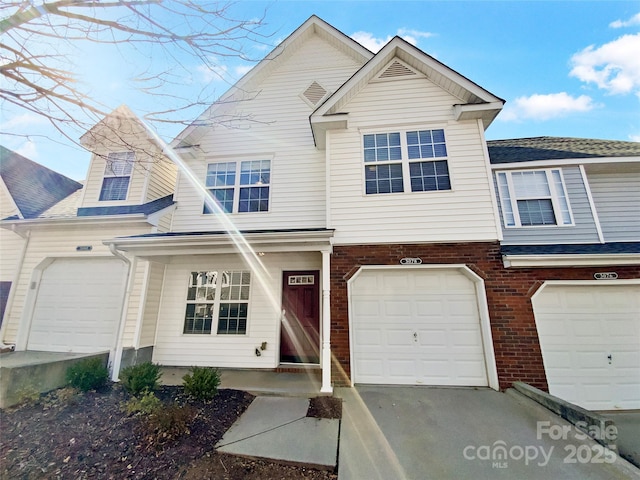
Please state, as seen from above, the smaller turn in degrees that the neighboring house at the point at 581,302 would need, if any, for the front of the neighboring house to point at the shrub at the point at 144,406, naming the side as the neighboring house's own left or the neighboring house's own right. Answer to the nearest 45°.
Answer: approximately 45° to the neighboring house's own right

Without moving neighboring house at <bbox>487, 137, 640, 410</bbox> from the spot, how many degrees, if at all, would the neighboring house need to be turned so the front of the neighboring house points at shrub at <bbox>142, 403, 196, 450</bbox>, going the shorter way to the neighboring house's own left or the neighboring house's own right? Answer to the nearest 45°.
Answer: approximately 45° to the neighboring house's own right

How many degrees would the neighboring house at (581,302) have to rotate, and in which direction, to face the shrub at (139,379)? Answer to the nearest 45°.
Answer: approximately 45° to its right

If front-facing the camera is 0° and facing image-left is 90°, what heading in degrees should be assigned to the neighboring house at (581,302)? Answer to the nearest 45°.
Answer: approximately 0°

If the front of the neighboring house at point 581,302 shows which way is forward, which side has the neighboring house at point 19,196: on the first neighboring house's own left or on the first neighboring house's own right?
on the first neighboring house's own right

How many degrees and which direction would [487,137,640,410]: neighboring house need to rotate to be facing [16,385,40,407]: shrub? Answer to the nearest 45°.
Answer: approximately 45° to its right

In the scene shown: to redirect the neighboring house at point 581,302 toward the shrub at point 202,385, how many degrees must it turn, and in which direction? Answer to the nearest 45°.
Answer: approximately 45° to its right
